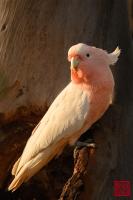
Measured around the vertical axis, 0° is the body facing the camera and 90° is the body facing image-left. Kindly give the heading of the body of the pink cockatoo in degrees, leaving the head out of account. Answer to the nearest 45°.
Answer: approximately 270°
